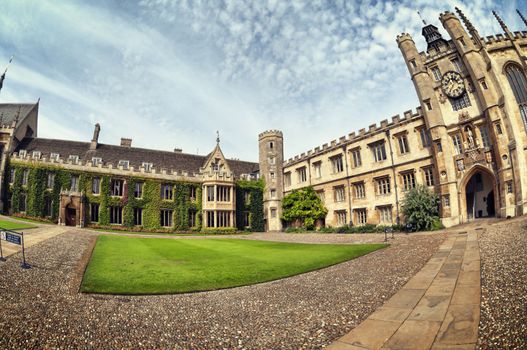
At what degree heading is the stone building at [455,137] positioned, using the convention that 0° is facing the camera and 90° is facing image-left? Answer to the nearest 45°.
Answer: approximately 45°

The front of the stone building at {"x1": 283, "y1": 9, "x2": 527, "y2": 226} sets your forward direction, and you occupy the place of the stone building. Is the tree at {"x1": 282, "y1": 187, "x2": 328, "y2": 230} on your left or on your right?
on your right
